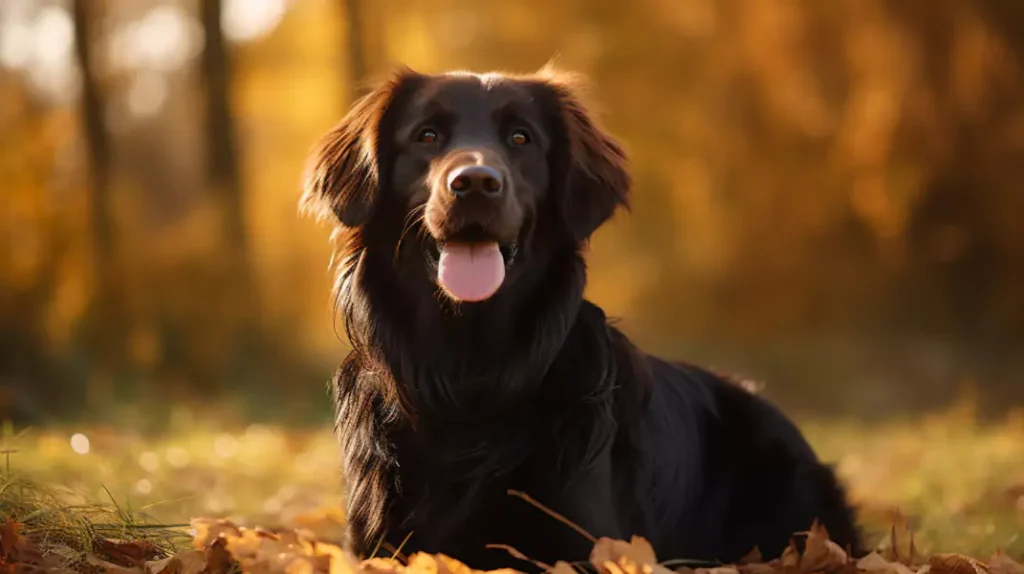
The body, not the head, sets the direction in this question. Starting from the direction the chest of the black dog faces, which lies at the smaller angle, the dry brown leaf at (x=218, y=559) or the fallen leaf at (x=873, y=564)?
the dry brown leaf

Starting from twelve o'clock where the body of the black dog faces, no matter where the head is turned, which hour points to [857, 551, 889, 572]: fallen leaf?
The fallen leaf is roughly at 8 o'clock from the black dog.

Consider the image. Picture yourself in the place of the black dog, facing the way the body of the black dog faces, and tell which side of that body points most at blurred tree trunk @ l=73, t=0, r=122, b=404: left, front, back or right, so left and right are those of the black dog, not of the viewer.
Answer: right

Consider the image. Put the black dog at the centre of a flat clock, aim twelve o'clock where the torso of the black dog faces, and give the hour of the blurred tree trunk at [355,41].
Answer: The blurred tree trunk is roughly at 4 o'clock from the black dog.

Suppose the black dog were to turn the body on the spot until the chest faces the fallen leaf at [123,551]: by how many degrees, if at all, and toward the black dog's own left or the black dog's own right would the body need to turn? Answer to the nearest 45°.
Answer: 0° — it already faces it

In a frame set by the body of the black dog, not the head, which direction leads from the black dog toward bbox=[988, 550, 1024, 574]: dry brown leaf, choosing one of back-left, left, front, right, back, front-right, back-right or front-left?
back-left

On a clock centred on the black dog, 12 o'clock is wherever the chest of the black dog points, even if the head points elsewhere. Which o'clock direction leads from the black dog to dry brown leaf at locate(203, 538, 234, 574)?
The dry brown leaf is roughly at 12 o'clock from the black dog.

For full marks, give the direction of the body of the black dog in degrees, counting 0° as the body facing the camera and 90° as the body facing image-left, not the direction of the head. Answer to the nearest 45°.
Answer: approximately 45°

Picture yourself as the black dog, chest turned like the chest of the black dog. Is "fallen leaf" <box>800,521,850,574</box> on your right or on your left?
on your left

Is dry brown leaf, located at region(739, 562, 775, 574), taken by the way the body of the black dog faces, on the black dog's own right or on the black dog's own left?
on the black dog's own left
